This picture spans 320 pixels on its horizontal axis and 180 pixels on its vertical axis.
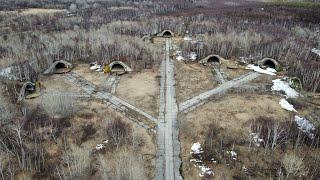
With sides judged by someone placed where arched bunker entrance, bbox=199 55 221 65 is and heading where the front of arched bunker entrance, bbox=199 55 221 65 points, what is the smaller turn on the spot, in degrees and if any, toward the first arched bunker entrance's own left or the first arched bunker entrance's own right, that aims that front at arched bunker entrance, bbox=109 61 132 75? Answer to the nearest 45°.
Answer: approximately 45° to the first arched bunker entrance's own right

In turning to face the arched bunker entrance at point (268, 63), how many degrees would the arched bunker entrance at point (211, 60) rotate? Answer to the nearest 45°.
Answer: approximately 90° to its left

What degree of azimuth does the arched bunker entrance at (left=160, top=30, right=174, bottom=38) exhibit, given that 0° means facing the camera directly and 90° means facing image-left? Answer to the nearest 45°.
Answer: approximately 0°

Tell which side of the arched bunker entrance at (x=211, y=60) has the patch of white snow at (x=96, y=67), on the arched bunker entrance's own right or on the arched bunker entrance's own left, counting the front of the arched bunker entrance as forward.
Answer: on the arched bunker entrance's own right

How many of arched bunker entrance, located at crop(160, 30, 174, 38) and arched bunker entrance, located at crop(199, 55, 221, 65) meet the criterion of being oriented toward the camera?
2
